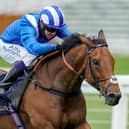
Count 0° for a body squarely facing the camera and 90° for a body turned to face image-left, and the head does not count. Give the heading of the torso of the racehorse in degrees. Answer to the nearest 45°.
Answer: approximately 315°

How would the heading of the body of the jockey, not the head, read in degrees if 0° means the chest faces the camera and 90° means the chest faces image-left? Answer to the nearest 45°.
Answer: approximately 315°
